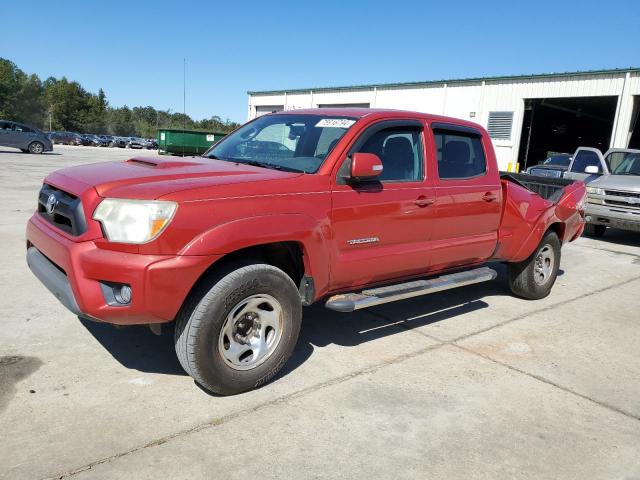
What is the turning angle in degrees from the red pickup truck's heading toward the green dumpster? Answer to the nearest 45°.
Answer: approximately 135° to its right

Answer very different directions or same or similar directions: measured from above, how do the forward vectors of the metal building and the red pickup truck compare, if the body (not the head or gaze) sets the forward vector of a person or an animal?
same or similar directions

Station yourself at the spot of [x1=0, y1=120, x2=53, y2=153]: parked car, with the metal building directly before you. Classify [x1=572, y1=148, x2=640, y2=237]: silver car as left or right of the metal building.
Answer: right

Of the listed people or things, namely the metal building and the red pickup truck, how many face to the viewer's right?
0

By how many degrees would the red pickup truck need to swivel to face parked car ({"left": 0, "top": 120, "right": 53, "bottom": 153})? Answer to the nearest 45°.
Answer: approximately 90° to its right

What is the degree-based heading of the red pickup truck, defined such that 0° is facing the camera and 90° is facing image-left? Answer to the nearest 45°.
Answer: approximately 45°

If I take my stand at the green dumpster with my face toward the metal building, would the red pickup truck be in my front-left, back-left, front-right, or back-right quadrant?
front-right

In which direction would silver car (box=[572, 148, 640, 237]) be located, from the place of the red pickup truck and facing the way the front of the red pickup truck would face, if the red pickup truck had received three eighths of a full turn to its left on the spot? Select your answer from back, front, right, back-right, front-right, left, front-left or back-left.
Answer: front-left

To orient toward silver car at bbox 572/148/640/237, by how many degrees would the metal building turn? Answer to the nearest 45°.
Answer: approximately 45° to its left

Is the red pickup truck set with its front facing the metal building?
no

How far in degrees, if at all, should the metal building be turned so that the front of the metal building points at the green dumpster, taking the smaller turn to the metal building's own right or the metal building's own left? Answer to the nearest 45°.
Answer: approximately 45° to the metal building's own right
